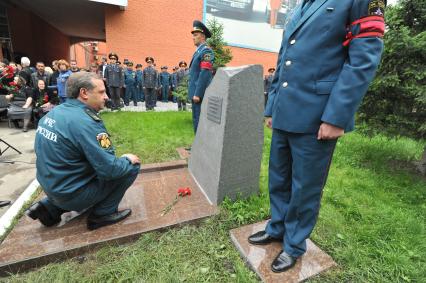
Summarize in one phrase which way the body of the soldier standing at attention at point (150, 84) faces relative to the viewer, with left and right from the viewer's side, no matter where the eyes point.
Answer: facing the viewer

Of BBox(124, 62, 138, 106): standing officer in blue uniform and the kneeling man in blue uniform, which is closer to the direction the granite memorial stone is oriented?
the kneeling man in blue uniform

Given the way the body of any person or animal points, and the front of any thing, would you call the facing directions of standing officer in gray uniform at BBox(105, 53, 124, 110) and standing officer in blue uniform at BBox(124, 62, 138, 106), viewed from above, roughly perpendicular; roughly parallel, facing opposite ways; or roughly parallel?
roughly parallel

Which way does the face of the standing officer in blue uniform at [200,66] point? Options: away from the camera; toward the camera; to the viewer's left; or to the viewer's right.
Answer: to the viewer's left

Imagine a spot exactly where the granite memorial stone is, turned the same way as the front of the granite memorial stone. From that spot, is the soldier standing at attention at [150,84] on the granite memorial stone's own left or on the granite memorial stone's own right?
on the granite memorial stone's own right

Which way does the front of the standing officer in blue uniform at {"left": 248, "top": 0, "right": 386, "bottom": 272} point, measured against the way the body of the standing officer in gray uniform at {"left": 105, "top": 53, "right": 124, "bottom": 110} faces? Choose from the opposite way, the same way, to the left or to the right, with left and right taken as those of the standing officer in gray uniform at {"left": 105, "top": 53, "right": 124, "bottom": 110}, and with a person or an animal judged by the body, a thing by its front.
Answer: to the right

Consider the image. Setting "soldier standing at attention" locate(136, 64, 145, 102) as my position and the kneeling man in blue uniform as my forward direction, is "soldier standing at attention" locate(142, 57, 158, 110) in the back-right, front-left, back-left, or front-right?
front-left

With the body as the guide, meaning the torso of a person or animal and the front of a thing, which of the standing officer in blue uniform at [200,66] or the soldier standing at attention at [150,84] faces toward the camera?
the soldier standing at attention

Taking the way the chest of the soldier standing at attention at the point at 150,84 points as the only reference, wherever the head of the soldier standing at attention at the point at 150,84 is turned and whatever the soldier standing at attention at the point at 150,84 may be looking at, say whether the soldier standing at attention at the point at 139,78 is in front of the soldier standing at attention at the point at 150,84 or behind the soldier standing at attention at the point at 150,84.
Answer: behind

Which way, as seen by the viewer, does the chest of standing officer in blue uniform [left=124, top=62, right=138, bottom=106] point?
toward the camera

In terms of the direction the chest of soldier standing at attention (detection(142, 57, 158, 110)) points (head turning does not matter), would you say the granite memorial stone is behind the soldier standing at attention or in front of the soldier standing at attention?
in front

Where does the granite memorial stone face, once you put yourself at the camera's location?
facing the viewer and to the left of the viewer

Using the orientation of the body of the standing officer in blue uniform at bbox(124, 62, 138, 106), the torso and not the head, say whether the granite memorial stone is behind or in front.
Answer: in front
